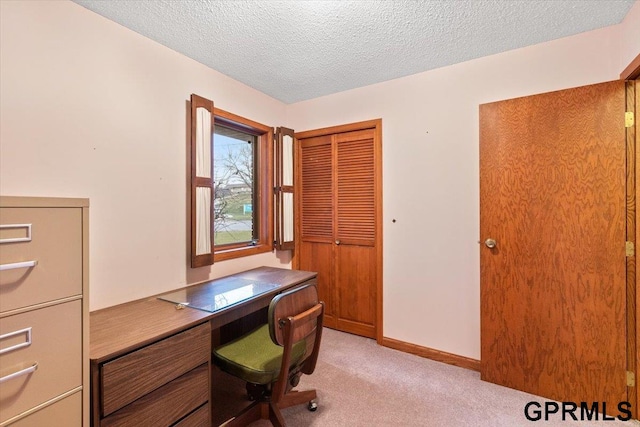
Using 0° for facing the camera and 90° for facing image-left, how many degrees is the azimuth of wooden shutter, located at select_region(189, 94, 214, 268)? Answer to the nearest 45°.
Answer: approximately 315°

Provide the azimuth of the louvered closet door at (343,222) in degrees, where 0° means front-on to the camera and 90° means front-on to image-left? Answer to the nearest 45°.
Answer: approximately 45°

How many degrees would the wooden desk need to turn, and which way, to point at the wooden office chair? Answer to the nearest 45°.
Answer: approximately 45° to its left

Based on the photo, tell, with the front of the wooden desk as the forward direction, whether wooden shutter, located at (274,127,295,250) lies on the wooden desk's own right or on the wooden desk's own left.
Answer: on the wooden desk's own left

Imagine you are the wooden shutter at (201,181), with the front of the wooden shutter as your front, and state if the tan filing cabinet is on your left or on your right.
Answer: on your right

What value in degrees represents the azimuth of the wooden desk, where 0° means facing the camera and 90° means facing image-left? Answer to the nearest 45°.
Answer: approximately 315°

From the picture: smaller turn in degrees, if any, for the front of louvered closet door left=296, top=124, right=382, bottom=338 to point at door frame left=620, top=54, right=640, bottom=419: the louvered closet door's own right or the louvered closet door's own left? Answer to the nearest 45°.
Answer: approximately 90° to the louvered closet door's own left

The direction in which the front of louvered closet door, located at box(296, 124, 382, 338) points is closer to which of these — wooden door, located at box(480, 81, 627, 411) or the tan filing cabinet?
the tan filing cabinet

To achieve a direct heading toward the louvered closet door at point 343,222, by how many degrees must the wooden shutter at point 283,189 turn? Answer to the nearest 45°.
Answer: approximately 45° to its left

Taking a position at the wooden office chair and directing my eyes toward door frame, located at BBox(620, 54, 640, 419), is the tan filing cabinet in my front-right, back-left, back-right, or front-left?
back-right
